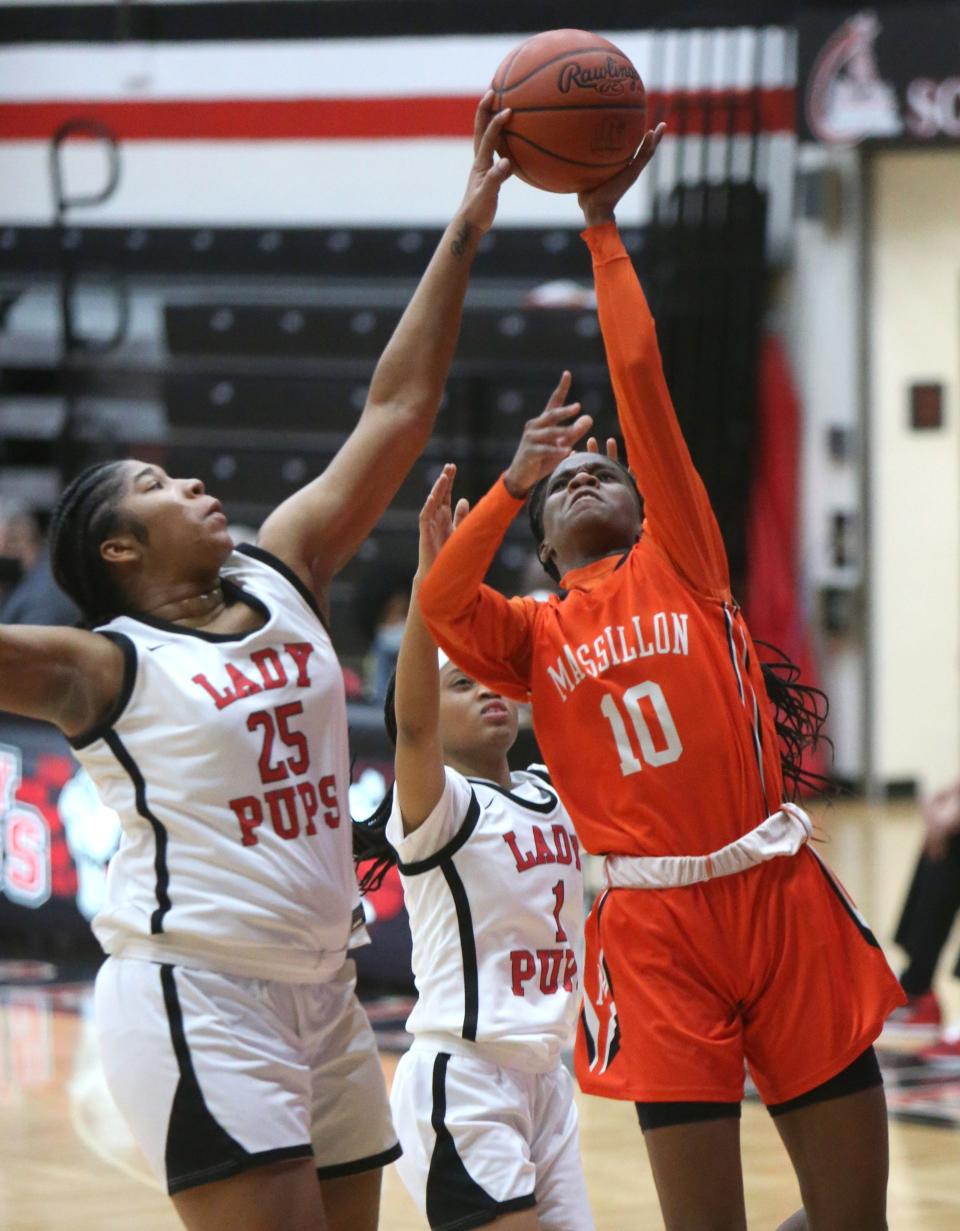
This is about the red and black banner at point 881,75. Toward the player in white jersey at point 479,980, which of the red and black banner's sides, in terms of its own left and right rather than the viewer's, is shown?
front

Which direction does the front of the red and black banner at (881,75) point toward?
toward the camera

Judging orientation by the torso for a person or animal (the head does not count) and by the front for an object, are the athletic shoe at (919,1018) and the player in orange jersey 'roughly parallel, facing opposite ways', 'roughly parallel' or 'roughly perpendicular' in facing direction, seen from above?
roughly perpendicular

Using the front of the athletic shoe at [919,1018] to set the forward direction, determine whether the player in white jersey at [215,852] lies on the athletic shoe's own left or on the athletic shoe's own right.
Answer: on the athletic shoe's own left

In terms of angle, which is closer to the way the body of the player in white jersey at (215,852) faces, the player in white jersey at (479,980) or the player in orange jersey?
the player in orange jersey

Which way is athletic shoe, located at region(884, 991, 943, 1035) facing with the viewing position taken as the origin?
facing to the left of the viewer

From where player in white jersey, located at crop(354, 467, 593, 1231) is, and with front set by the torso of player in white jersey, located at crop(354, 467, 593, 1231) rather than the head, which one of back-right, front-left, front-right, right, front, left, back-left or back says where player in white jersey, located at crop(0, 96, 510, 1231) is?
right

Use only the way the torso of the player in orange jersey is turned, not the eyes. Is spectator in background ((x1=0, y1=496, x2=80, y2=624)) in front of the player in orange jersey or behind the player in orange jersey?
behind

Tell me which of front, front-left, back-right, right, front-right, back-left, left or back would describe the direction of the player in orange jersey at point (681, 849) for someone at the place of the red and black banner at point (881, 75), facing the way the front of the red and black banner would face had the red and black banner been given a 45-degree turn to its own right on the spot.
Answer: front-left

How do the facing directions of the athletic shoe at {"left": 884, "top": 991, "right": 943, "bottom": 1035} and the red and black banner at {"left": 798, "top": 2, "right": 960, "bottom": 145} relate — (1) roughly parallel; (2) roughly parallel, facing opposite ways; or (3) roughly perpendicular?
roughly perpendicular

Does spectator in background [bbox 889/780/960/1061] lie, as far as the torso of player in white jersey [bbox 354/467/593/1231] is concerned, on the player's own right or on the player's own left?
on the player's own left
